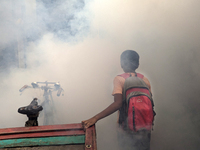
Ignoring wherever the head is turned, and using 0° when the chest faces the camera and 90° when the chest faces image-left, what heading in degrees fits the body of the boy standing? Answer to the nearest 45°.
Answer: approximately 180°

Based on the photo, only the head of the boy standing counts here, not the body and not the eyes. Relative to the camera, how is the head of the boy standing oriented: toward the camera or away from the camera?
away from the camera
